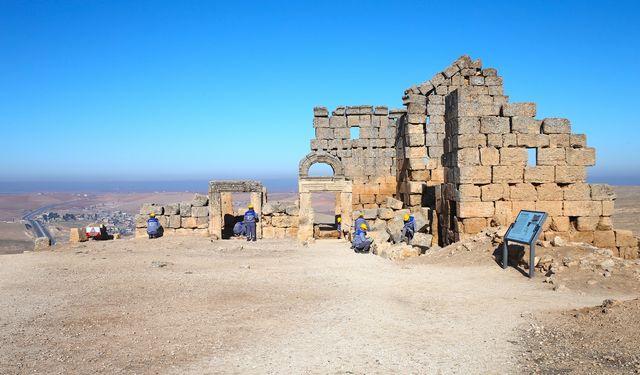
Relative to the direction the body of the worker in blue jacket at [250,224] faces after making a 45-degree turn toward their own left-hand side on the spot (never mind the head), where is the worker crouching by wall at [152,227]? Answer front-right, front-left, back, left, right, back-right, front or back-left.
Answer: front-left

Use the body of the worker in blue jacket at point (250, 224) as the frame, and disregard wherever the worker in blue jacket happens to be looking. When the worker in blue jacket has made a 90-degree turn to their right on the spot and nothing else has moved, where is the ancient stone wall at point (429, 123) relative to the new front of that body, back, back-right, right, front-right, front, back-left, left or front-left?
front

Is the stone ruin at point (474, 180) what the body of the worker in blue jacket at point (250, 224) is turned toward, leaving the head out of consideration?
no

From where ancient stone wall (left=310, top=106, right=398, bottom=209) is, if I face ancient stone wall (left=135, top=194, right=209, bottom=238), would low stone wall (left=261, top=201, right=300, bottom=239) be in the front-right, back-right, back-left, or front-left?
front-left

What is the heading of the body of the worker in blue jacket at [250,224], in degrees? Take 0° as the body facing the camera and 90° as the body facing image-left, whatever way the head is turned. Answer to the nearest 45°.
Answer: approximately 180°

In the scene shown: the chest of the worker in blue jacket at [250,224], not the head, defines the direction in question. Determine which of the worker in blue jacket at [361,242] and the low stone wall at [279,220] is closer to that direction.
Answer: the low stone wall

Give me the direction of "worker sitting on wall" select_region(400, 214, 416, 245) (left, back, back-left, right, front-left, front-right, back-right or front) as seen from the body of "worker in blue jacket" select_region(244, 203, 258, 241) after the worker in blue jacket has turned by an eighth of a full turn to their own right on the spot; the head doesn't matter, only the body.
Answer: right

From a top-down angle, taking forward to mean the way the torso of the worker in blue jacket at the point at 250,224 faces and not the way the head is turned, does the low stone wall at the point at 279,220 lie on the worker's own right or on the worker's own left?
on the worker's own right

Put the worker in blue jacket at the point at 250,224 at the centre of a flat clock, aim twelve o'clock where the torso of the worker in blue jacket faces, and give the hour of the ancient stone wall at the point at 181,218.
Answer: The ancient stone wall is roughly at 10 o'clock from the worker in blue jacket.

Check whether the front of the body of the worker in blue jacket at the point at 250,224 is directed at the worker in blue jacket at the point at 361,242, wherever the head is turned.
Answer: no

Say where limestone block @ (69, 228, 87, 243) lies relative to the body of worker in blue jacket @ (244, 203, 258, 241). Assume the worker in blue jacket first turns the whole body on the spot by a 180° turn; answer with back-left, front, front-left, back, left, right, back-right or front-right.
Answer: right

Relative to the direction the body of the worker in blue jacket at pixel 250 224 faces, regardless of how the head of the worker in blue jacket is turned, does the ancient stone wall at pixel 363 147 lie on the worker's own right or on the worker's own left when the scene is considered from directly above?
on the worker's own right
